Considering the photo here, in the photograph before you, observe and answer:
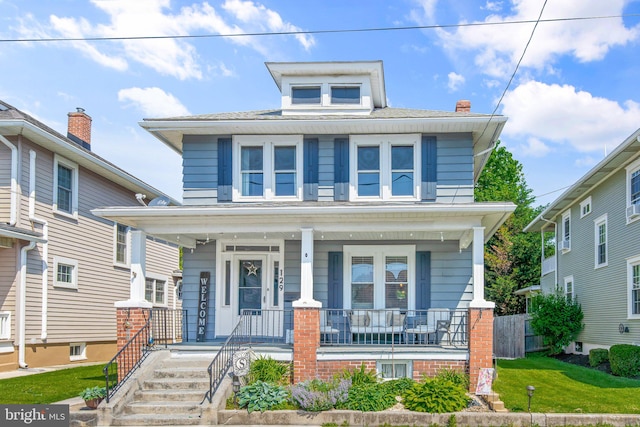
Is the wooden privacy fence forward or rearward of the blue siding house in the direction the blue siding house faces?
rearward

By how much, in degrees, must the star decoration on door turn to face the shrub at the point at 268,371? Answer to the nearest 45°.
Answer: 0° — it already faces it

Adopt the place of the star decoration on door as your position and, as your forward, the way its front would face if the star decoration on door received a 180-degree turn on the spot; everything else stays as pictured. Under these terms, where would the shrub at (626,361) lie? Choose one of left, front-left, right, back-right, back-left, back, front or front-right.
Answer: right

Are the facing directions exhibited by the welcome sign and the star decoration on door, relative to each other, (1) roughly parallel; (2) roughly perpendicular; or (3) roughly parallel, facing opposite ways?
roughly parallel

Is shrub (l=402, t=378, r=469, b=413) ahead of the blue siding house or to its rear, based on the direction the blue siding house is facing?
ahead

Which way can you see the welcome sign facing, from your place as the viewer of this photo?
facing the viewer

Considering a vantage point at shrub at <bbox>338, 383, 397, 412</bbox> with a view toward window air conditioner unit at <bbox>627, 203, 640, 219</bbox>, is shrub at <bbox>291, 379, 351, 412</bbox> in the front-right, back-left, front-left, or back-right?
back-left

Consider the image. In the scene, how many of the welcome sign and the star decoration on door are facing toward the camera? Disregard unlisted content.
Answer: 2

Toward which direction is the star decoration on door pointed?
toward the camera

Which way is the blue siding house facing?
toward the camera

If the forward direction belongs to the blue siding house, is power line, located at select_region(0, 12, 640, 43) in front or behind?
in front

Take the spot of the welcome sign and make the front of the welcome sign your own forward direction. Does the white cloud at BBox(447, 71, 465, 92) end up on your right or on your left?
on your left
